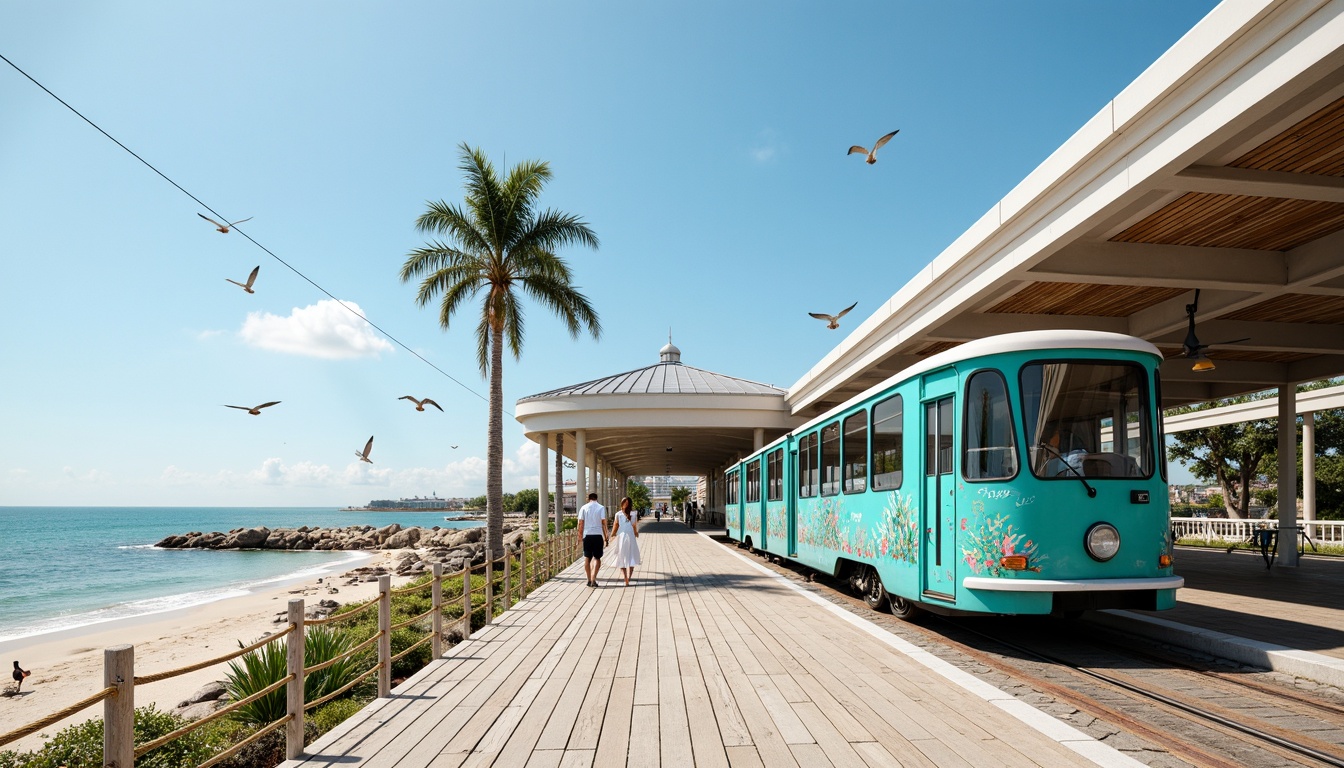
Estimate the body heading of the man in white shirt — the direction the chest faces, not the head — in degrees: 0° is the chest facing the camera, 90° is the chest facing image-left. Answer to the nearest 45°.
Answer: approximately 180°

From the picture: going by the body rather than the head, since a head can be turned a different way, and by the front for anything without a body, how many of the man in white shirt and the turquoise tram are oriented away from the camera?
1

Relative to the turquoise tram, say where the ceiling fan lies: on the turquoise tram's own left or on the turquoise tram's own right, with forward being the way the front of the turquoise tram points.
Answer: on the turquoise tram's own left

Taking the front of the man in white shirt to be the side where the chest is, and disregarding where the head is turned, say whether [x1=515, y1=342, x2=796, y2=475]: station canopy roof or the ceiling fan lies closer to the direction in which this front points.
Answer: the station canopy roof

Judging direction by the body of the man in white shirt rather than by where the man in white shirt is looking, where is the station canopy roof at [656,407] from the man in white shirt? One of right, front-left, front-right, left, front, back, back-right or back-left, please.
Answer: front

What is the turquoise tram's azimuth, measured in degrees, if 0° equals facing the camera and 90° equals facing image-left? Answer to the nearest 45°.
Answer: approximately 315°

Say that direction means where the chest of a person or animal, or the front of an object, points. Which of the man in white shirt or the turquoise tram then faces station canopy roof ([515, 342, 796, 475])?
the man in white shirt

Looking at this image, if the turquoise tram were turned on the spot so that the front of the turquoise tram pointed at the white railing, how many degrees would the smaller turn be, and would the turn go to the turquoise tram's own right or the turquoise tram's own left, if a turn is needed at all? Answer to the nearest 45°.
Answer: approximately 135° to the turquoise tram's own left

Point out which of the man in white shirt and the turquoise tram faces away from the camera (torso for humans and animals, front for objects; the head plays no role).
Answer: the man in white shirt

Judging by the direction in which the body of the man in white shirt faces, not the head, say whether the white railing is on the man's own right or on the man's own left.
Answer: on the man's own right
